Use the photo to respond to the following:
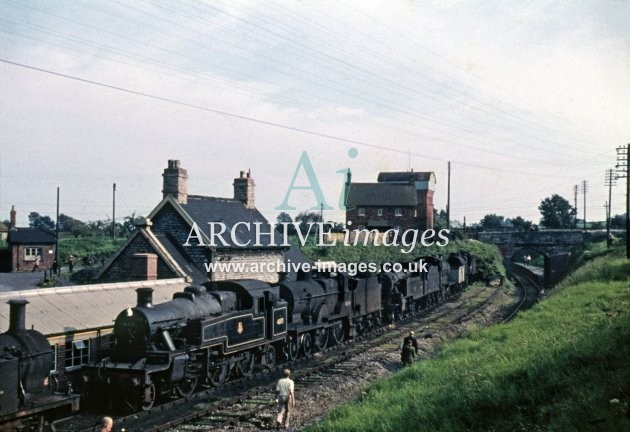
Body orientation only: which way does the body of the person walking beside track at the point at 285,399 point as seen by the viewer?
away from the camera

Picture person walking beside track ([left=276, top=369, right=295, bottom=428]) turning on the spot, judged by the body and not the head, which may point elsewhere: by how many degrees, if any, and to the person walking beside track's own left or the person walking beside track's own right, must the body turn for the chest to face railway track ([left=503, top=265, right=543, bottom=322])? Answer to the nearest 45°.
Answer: approximately 45° to the person walking beside track's own right

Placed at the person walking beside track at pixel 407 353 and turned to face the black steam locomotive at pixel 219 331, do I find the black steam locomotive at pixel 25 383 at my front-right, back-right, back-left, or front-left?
front-left

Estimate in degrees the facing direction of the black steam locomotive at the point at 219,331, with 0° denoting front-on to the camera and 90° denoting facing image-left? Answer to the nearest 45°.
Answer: approximately 45°

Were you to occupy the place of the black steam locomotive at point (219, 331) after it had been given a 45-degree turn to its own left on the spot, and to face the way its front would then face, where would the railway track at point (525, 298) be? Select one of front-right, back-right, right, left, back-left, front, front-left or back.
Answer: back-left

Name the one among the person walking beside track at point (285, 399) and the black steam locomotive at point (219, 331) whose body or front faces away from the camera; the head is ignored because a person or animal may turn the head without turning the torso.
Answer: the person walking beside track

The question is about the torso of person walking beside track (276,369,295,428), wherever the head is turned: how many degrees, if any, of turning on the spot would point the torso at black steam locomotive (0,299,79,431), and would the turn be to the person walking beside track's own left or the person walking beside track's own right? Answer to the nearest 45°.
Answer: approximately 90° to the person walking beside track's own left

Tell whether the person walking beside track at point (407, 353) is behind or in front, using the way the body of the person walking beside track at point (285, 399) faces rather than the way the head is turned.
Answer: in front
